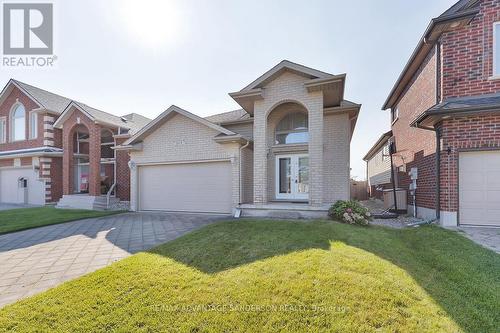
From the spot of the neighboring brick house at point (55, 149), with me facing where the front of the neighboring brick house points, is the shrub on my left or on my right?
on my left

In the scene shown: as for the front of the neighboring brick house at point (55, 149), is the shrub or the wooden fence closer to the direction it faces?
the shrub

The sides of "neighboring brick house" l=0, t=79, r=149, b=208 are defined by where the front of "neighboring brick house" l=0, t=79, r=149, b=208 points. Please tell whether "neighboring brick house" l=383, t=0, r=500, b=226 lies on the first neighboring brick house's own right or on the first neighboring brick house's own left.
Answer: on the first neighboring brick house's own left

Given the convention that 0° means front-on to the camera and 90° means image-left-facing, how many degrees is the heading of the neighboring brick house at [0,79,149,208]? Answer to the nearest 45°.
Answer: approximately 45°
